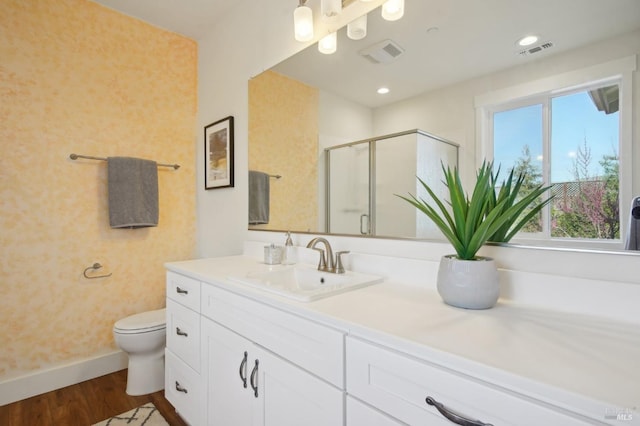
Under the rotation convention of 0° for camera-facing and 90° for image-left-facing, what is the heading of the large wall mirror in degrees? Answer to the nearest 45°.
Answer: approximately 45°

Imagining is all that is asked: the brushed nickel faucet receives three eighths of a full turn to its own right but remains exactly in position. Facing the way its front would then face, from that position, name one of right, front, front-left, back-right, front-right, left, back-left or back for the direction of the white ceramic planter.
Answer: back-right

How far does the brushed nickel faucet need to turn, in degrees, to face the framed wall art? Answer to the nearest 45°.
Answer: approximately 90° to its right

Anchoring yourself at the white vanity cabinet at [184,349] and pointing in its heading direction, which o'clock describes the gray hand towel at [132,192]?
The gray hand towel is roughly at 4 o'clock from the white vanity cabinet.

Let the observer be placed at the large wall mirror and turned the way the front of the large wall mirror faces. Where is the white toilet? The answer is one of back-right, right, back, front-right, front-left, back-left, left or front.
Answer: front-right
